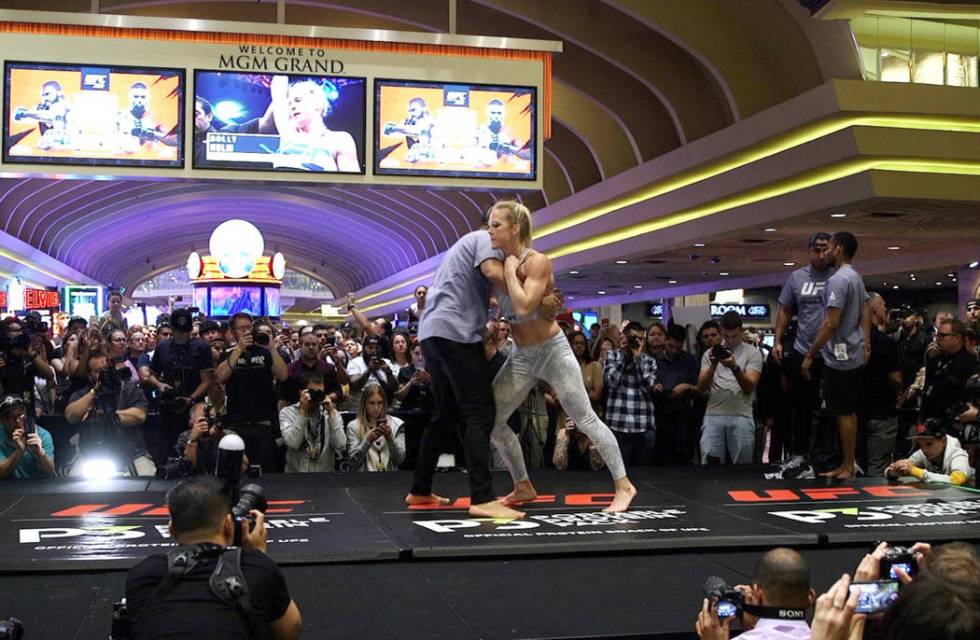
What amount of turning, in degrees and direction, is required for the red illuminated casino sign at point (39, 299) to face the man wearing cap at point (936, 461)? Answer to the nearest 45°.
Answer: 0° — it already faces them

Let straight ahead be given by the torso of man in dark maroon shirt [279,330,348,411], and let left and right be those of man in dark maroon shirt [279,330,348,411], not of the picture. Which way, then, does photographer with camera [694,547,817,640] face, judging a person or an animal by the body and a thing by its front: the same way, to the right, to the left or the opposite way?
the opposite way

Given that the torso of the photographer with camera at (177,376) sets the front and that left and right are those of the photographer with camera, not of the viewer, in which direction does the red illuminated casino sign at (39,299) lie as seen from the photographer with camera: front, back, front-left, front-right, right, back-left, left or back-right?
back

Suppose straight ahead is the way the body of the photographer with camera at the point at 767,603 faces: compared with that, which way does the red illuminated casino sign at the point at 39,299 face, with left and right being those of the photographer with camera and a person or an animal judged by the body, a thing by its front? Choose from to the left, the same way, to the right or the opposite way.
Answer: the opposite way

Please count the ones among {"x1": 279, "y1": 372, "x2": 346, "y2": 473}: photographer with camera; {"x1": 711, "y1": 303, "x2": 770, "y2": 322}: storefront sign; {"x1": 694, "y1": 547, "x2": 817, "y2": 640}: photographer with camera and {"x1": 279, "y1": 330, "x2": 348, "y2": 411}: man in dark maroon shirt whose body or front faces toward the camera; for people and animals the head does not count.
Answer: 3

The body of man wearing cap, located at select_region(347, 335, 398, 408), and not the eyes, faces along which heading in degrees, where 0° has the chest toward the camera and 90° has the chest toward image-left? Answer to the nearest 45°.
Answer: approximately 0°

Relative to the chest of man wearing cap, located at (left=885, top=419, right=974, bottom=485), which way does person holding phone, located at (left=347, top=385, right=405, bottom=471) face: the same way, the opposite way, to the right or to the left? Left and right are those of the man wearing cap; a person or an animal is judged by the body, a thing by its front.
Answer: to the left

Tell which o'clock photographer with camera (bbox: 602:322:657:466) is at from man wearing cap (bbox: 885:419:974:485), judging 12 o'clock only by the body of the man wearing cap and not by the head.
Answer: The photographer with camera is roughly at 2 o'clock from the man wearing cap.

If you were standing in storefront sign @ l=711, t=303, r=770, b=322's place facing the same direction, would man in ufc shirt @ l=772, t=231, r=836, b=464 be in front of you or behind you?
in front

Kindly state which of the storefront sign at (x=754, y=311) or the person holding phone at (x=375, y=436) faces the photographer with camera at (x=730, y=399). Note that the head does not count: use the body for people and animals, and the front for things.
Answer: the storefront sign
